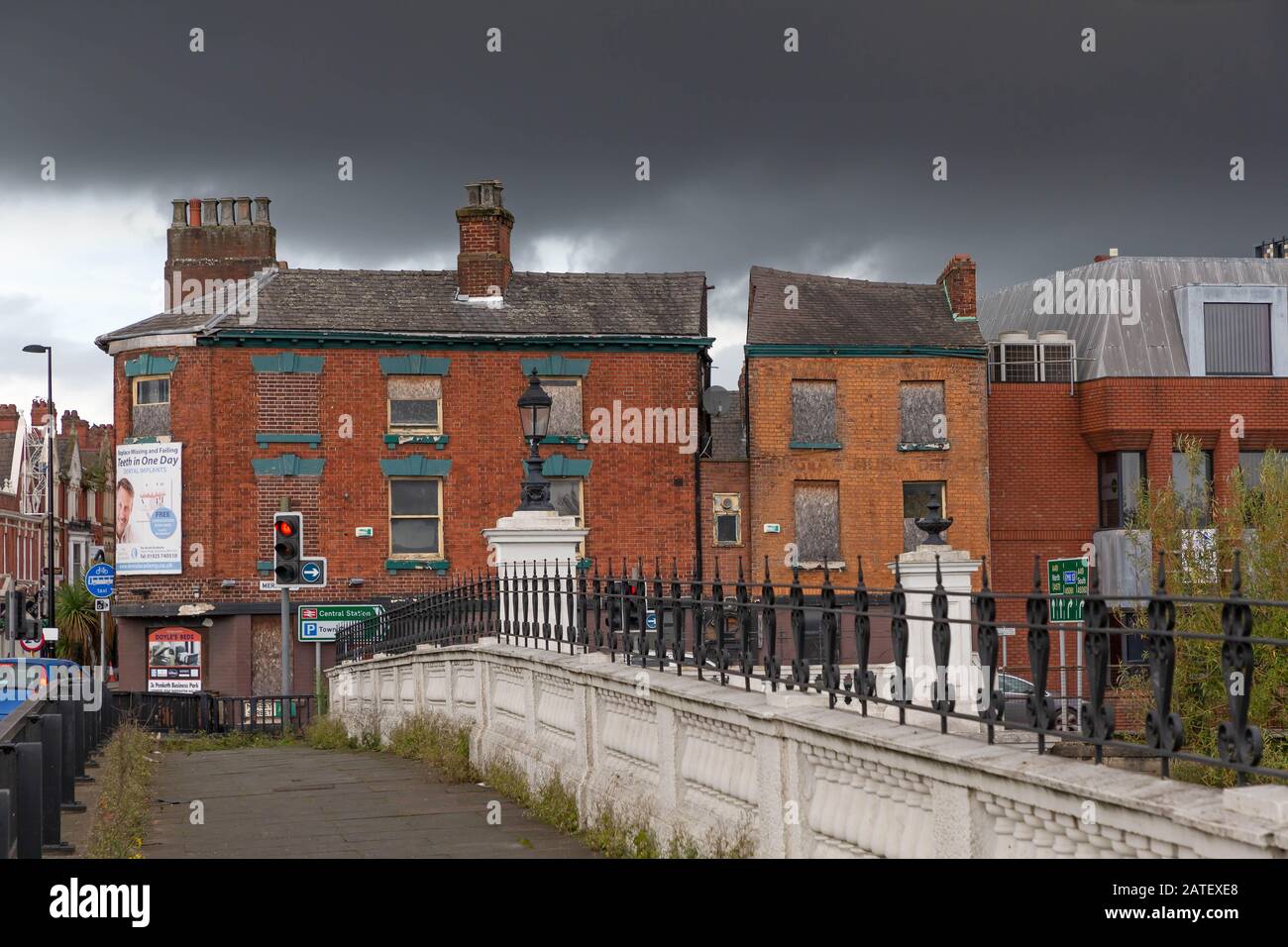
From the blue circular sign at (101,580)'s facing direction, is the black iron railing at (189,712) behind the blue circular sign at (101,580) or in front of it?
in front

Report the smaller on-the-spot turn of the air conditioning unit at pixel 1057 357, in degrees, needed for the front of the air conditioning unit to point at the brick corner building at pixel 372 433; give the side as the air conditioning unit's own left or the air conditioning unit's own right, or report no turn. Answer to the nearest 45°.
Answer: approximately 45° to the air conditioning unit's own right

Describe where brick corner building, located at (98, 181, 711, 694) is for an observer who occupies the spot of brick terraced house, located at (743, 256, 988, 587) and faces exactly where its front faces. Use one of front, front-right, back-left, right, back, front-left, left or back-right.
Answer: right

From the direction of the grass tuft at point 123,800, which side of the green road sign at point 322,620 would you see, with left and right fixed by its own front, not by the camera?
front

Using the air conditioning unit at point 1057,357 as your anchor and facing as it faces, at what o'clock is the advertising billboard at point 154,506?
The advertising billboard is roughly at 2 o'clock from the air conditioning unit.

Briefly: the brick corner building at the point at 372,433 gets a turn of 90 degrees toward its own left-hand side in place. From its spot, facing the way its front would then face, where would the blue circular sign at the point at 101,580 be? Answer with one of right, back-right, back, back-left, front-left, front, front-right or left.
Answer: back

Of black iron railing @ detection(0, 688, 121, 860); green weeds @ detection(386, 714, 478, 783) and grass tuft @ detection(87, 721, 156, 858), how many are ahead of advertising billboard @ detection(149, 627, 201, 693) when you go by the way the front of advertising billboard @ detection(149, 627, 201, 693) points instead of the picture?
3

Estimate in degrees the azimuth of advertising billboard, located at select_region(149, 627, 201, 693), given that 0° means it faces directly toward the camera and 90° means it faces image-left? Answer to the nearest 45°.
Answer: approximately 0°
